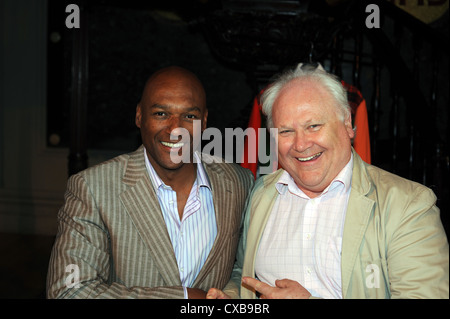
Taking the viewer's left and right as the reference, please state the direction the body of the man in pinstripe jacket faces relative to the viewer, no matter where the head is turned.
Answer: facing the viewer and to the right of the viewer

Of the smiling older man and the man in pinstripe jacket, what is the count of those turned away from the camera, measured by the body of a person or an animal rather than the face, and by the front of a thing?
0

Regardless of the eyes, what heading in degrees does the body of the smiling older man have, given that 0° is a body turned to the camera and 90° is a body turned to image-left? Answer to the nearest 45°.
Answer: approximately 45°
